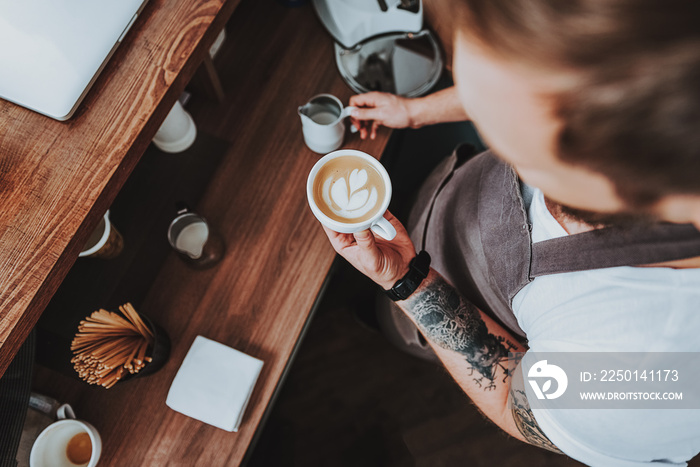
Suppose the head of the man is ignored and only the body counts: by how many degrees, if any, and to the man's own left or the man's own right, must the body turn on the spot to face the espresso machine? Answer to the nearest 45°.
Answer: approximately 90° to the man's own right

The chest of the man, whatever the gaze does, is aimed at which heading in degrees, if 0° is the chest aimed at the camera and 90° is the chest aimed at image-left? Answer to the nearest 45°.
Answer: approximately 90°

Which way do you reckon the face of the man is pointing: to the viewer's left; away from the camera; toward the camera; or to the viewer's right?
to the viewer's left
